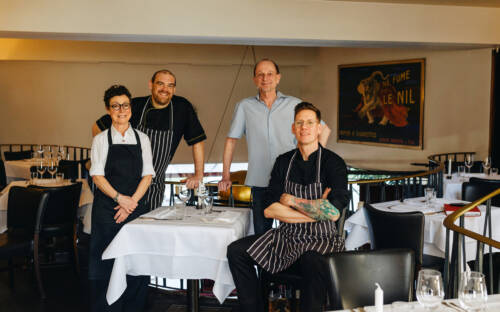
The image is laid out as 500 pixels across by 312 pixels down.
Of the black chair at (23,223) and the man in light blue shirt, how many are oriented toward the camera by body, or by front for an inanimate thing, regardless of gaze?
1

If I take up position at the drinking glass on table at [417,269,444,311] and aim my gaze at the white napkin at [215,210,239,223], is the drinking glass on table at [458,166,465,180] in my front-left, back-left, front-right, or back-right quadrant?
front-right

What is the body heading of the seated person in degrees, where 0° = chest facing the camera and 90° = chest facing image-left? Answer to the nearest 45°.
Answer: approximately 45°

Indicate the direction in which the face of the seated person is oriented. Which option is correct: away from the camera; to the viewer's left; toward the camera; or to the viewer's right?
toward the camera

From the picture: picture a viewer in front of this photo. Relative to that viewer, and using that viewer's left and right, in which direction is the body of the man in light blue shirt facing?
facing the viewer

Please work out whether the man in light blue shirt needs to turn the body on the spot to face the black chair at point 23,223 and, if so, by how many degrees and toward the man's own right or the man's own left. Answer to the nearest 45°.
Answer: approximately 90° to the man's own right

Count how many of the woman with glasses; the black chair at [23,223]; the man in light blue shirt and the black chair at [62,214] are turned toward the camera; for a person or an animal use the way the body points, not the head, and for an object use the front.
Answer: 2

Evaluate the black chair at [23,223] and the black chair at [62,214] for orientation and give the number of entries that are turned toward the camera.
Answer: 0

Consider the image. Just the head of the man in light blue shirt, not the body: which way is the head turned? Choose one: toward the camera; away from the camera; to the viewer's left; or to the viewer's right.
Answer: toward the camera

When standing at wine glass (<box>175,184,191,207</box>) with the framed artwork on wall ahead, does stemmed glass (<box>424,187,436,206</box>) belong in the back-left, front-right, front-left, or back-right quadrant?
front-right

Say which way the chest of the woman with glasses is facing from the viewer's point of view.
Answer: toward the camera

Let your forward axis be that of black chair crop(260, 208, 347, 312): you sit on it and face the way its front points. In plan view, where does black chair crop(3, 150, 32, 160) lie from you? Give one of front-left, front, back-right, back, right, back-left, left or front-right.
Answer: right

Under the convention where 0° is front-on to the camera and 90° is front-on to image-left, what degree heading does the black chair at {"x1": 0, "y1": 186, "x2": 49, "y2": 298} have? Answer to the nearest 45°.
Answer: approximately 135°

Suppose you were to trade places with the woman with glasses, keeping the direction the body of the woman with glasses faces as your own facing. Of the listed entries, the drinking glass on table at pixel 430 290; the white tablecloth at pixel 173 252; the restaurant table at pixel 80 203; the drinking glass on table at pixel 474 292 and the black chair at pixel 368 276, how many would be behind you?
1

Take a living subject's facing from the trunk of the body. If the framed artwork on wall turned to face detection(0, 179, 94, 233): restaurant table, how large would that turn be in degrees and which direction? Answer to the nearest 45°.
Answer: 0° — it already faces it

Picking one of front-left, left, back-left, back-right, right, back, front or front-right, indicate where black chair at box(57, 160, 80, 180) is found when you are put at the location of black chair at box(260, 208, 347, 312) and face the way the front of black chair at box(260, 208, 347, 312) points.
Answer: right
